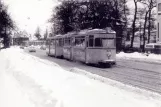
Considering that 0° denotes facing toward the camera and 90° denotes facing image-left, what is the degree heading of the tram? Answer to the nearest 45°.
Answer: approximately 315°
